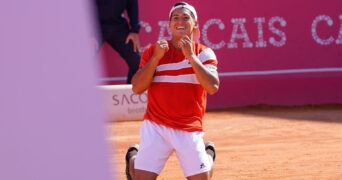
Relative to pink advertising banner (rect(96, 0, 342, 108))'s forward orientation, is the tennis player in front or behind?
in front

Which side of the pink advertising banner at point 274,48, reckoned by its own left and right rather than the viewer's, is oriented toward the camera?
front

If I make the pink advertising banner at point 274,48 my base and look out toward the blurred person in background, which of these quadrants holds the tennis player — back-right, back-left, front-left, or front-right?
front-left

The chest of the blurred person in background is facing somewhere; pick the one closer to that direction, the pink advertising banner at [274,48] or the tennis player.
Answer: the tennis player

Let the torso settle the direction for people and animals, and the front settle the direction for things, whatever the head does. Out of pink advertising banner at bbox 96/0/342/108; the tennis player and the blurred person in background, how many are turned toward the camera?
3

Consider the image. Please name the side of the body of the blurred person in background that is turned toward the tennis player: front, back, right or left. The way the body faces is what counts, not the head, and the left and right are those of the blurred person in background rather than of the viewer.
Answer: front

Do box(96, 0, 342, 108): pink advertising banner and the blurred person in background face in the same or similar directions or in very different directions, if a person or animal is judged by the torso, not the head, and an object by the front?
same or similar directions

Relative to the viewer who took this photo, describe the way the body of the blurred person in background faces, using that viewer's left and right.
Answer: facing the viewer

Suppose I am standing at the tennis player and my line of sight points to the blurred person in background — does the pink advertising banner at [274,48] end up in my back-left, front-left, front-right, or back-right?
front-right

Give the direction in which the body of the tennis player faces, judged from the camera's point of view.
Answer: toward the camera

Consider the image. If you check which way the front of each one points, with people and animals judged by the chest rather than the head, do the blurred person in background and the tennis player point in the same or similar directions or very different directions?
same or similar directions

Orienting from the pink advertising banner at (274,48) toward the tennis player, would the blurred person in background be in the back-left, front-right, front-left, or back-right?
front-right

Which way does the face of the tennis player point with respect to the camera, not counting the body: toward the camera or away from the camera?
toward the camera

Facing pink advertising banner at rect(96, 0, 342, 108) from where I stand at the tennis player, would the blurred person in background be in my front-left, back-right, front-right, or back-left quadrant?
front-left
